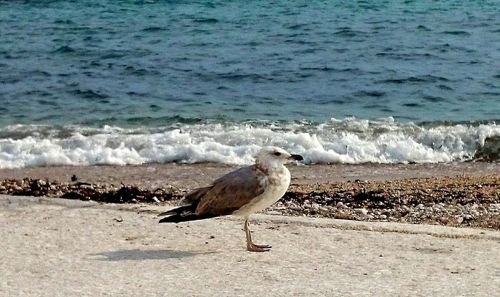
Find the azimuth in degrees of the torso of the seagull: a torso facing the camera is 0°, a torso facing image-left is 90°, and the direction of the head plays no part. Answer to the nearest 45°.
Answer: approximately 270°
